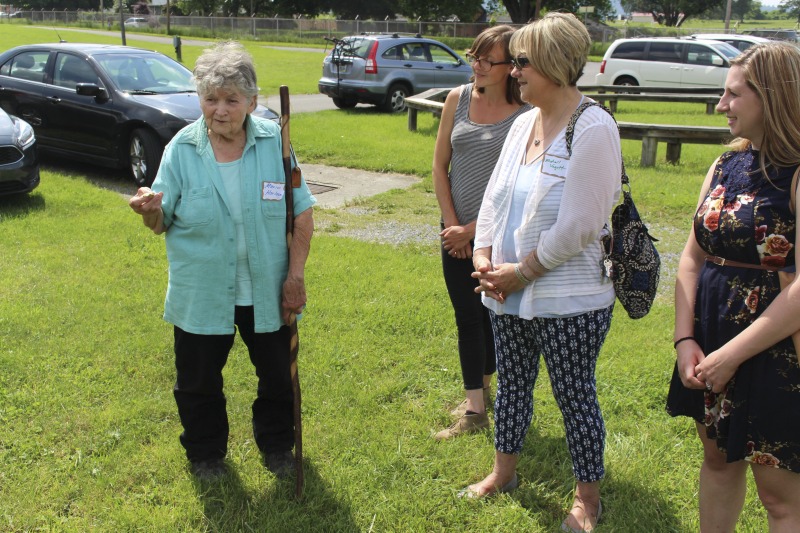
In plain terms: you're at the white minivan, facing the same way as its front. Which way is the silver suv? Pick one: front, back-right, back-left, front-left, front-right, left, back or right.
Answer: back-right

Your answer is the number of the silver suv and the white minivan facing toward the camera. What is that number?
0

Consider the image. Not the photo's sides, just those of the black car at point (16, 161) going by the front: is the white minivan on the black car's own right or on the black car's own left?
on the black car's own left

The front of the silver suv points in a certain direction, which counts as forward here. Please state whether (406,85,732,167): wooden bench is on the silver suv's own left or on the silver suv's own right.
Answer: on the silver suv's own right

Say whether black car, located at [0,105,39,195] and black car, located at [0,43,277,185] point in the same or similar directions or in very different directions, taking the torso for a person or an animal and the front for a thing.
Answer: same or similar directions

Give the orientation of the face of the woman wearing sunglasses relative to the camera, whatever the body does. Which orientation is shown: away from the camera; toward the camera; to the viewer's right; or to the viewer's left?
to the viewer's left

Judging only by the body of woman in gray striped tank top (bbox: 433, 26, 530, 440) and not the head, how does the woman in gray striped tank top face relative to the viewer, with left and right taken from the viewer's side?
facing the viewer and to the left of the viewer

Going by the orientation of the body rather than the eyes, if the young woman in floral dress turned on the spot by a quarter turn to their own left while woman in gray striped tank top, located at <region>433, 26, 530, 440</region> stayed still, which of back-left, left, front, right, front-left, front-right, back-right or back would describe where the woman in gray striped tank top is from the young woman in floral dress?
back

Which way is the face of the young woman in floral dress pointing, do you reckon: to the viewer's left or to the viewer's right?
to the viewer's left

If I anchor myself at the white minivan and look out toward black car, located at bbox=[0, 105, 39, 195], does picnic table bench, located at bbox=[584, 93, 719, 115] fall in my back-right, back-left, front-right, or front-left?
front-left

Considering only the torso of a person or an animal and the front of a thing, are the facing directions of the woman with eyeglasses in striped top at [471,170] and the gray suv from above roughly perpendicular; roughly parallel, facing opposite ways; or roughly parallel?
roughly parallel, facing opposite ways

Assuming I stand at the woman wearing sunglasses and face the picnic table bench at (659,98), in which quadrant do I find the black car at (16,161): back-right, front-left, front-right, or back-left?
front-left

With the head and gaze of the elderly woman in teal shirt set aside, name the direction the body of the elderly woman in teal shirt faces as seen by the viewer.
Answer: toward the camera

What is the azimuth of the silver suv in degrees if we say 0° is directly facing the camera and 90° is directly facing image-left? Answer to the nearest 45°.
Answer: approximately 225°
